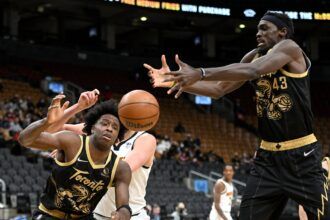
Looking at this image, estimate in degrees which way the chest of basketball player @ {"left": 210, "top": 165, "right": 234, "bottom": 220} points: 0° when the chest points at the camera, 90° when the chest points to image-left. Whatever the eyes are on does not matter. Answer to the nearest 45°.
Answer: approximately 315°

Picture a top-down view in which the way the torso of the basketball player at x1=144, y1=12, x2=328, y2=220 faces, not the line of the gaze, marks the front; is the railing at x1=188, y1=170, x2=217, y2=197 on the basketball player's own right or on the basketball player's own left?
on the basketball player's own right

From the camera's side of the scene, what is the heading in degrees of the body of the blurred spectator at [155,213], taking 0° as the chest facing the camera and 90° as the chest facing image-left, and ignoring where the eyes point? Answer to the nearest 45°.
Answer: approximately 0°

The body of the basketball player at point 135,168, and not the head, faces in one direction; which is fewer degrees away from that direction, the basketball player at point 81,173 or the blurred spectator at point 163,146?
the basketball player

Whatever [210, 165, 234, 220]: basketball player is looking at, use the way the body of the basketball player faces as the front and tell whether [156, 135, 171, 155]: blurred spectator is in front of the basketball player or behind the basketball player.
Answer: behind

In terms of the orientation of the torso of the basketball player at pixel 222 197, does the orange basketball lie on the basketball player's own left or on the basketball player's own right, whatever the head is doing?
on the basketball player's own right

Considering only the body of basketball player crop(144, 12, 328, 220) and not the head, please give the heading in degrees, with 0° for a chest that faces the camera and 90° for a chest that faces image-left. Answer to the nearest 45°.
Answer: approximately 45°

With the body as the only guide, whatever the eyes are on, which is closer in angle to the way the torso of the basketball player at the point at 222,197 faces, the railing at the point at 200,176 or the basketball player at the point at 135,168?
the basketball player

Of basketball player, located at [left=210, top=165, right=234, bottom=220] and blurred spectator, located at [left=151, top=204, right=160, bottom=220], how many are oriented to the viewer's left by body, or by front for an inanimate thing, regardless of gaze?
0

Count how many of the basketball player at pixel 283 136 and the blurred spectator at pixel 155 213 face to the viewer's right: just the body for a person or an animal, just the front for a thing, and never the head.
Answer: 0

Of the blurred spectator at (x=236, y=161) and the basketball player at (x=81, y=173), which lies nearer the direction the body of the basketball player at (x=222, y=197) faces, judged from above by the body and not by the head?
the basketball player
